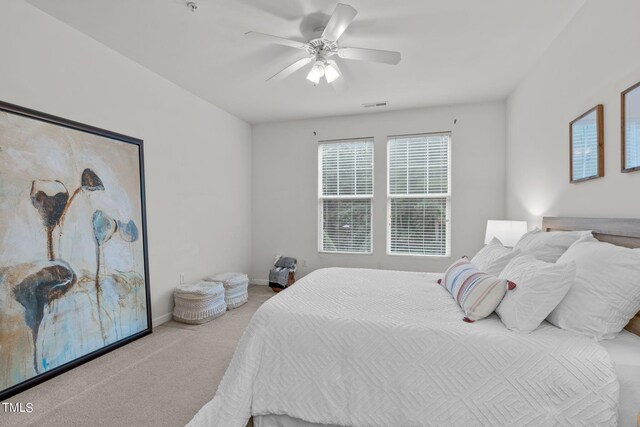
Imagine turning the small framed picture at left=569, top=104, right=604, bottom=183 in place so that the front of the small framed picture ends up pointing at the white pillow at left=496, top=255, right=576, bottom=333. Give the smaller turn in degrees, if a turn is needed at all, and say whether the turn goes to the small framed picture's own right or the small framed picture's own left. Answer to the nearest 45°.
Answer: approximately 45° to the small framed picture's own left

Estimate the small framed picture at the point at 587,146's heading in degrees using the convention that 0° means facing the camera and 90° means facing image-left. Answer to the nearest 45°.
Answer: approximately 45°
